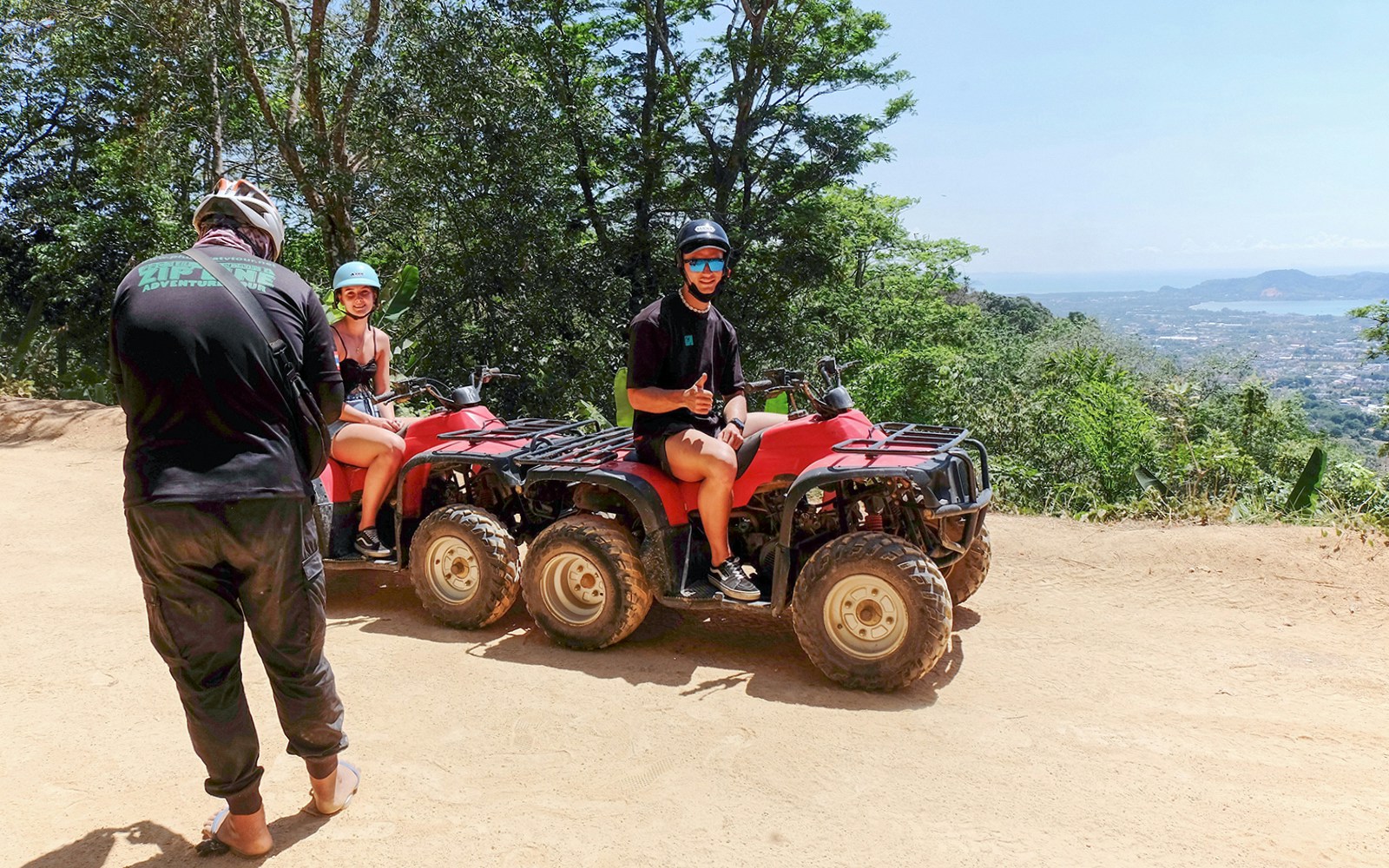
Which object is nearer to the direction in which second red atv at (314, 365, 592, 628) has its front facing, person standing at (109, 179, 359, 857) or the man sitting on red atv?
the man sitting on red atv

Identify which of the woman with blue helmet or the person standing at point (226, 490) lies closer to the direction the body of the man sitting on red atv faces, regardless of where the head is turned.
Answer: the person standing

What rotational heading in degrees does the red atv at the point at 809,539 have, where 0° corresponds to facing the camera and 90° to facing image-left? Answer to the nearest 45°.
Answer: approximately 315°
